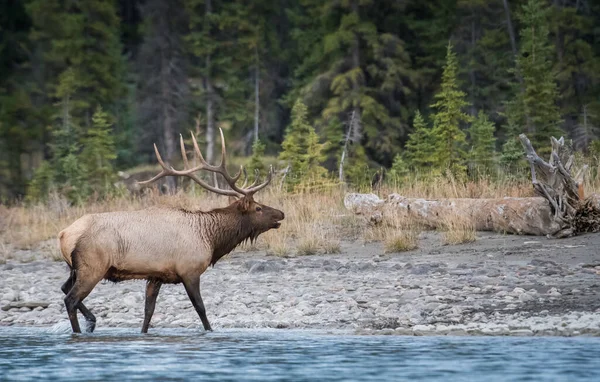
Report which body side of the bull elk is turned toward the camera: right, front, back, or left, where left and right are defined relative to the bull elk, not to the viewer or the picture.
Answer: right

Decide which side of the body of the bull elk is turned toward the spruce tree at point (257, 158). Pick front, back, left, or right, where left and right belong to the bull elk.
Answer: left

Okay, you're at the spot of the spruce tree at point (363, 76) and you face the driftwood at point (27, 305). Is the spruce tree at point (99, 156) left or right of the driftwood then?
right

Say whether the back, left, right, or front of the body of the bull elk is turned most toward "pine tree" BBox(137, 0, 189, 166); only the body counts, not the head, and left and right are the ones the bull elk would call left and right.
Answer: left

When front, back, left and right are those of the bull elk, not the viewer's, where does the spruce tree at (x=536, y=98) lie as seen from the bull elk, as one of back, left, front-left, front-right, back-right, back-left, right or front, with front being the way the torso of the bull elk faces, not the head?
front-left
